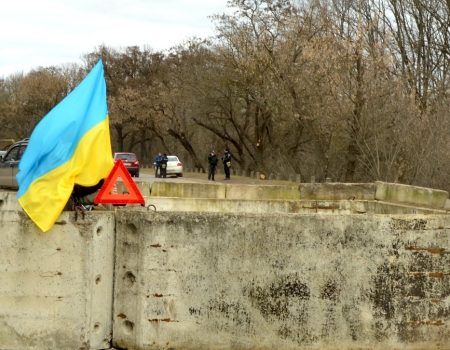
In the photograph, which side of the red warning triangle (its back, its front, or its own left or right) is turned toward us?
front

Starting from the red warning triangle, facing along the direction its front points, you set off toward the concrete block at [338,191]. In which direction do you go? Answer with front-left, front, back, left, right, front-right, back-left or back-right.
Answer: back-left

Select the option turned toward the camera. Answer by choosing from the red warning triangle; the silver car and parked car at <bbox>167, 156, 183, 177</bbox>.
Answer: the red warning triangle

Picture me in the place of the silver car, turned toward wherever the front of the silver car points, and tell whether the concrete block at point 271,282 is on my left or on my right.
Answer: on my left

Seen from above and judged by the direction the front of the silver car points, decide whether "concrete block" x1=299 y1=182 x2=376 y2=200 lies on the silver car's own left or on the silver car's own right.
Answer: on the silver car's own left

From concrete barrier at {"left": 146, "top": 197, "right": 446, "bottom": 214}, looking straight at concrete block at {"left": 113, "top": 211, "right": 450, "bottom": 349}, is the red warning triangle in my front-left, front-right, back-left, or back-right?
front-right

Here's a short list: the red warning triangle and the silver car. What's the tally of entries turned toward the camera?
1
